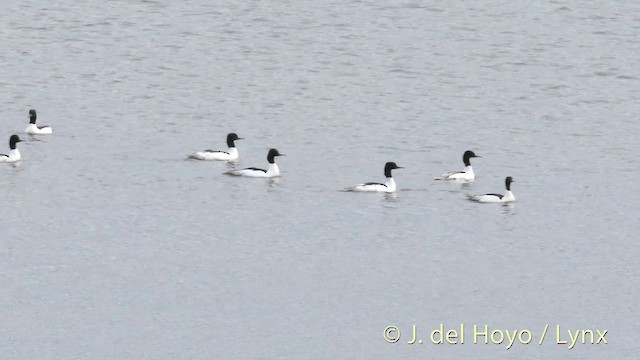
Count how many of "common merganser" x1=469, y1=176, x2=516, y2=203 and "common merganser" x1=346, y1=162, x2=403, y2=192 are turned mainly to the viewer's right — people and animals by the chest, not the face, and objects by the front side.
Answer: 2

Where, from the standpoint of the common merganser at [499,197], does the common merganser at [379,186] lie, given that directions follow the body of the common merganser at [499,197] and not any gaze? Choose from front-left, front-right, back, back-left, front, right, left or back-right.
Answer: back

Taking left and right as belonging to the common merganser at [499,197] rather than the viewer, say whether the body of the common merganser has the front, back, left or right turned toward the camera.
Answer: right

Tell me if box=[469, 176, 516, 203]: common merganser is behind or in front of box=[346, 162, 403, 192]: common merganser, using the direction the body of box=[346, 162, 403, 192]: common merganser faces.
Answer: in front

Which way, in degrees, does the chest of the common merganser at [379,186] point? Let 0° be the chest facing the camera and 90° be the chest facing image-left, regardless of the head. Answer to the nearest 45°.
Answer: approximately 270°

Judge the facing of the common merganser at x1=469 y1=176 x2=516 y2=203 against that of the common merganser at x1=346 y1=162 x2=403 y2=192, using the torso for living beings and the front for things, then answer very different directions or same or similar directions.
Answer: same or similar directions
